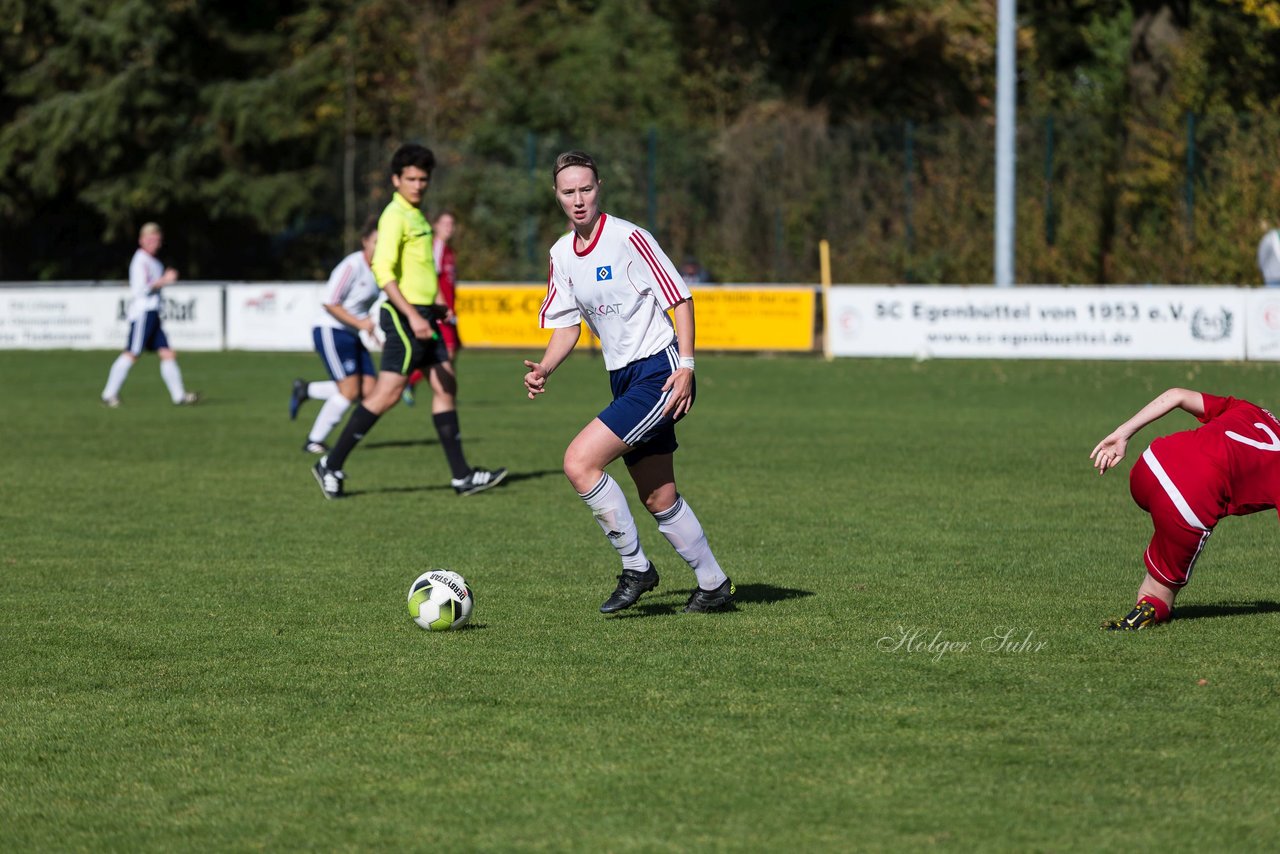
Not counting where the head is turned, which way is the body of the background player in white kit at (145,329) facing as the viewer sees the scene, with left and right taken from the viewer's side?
facing to the right of the viewer

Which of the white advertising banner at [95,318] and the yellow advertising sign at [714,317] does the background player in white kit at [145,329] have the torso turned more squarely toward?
the yellow advertising sign

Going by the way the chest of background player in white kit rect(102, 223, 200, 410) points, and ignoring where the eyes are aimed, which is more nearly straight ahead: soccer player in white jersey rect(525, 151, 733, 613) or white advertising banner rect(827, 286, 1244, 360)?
the white advertising banner

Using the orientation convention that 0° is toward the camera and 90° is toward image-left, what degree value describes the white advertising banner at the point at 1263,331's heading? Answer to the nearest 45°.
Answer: approximately 0°

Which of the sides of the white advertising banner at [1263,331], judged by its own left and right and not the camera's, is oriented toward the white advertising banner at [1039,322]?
right
